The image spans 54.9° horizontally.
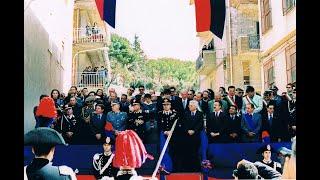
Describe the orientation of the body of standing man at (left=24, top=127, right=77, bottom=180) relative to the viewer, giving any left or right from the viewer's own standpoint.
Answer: facing away from the viewer and to the right of the viewer

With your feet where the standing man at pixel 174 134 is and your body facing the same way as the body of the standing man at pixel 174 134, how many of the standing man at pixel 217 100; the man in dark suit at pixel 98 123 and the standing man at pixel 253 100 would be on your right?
1

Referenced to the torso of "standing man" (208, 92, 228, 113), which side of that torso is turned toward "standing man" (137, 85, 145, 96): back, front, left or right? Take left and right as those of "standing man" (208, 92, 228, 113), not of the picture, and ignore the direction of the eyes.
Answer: right

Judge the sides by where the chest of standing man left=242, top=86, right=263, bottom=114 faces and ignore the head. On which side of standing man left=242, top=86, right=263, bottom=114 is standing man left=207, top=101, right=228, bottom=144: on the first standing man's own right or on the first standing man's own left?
on the first standing man's own right

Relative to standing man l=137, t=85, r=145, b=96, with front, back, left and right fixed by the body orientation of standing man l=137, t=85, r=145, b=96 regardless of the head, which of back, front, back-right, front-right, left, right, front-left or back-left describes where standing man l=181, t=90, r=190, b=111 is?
left

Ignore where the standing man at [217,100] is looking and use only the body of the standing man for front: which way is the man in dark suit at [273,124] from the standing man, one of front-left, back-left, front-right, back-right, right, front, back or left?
left
